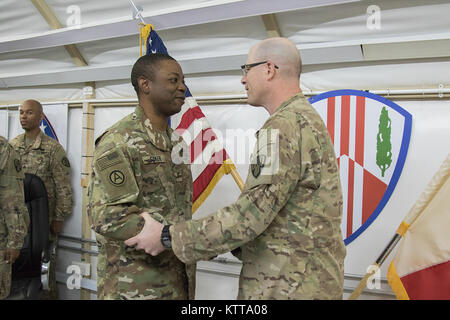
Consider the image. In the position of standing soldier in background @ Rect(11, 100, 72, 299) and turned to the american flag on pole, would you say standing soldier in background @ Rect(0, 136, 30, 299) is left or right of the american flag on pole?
right

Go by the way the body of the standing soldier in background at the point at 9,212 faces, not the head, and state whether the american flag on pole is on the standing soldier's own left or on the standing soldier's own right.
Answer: on the standing soldier's own left

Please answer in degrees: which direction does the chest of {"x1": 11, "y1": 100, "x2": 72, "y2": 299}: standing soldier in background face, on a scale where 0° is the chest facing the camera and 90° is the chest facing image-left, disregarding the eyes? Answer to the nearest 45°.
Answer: approximately 45°

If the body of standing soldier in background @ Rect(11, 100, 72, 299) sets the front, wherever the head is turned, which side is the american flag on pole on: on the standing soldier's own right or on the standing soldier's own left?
on the standing soldier's own left

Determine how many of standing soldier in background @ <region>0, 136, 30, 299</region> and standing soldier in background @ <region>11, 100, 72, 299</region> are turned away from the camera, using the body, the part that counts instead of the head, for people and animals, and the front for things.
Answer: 0
